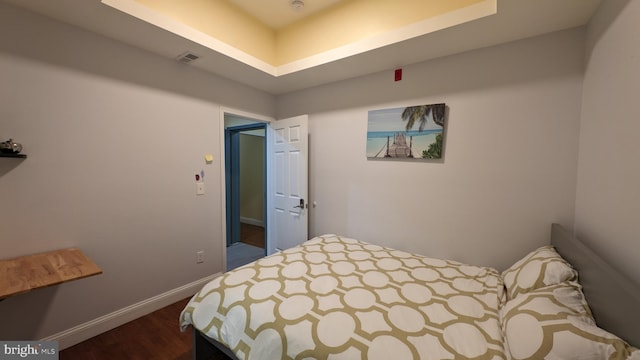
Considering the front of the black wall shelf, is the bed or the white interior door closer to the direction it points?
the bed

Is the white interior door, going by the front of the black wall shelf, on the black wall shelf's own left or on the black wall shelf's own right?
on the black wall shelf's own left

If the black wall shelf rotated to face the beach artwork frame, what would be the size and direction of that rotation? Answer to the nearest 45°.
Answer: approximately 45° to its left

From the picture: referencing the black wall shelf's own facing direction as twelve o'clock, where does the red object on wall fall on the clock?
The red object on wall is roughly at 10 o'clock from the black wall shelf.

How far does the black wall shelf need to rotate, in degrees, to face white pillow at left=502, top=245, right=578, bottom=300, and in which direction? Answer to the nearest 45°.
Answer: approximately 45° to its left

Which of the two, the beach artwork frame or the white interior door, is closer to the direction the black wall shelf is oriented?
the beach artwork frame

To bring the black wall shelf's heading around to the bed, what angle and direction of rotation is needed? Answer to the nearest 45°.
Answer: approximately 45° to its left
